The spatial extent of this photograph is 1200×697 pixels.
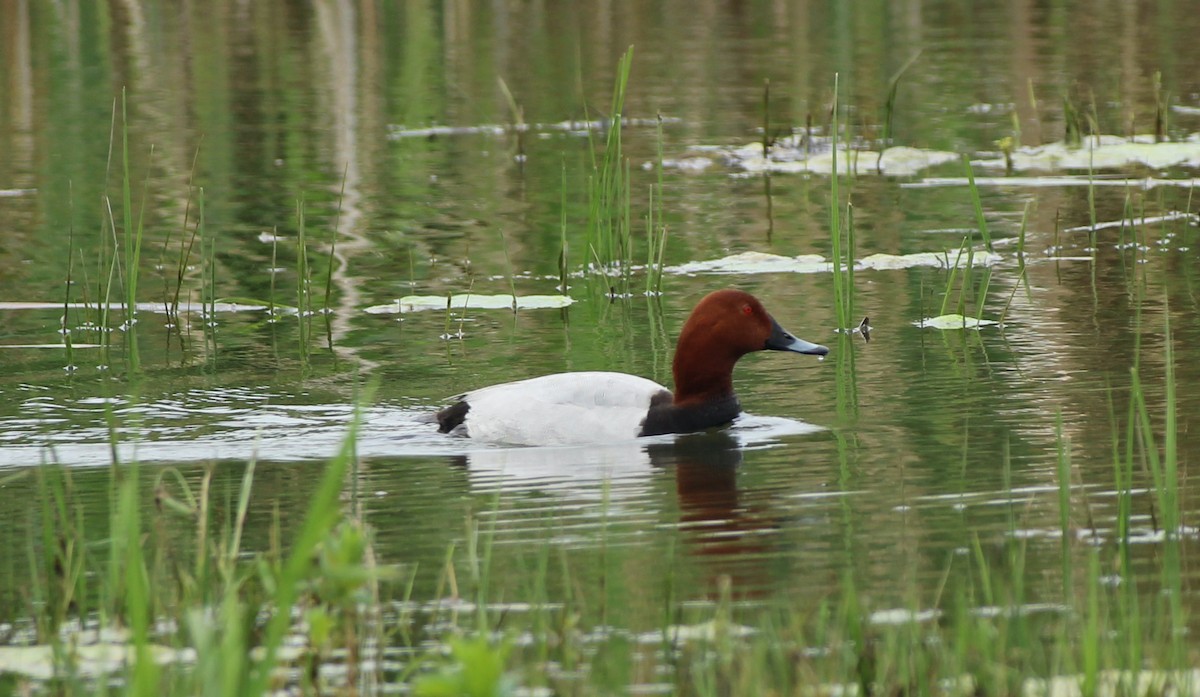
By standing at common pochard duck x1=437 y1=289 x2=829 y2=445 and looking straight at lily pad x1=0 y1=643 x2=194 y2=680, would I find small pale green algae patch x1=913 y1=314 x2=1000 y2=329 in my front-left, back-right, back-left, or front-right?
back-left

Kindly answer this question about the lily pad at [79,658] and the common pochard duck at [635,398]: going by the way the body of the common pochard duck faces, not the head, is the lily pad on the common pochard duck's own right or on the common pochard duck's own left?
on the common pochard duck's own right

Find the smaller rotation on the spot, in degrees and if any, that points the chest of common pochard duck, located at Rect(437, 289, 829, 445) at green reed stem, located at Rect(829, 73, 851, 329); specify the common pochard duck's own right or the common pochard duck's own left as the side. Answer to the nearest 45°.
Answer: approximately 45° to the common pochard duck's own left

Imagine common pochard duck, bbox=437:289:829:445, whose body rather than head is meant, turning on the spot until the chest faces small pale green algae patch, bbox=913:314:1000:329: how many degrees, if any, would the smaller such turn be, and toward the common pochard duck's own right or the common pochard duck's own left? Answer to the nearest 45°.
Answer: approximately 45° to the common pochard duck's own left

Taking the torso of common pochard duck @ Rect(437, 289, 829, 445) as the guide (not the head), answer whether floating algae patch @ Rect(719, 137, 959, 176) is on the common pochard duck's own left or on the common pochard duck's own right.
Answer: on the common pochard duck's own left

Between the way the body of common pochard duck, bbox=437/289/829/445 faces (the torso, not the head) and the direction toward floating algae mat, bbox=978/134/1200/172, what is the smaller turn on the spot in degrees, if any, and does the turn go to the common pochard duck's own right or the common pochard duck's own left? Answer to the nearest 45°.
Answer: approximately 45° to the common pochard duck's own left

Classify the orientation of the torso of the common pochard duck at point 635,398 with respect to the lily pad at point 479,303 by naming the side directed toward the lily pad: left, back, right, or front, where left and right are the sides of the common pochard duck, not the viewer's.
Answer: left

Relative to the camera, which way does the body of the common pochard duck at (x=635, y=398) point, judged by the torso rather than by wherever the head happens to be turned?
to the viewer's right

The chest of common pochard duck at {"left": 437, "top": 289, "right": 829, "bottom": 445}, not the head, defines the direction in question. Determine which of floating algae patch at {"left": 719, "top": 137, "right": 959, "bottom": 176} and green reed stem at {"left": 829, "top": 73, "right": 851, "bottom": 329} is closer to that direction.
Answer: the green reed stem

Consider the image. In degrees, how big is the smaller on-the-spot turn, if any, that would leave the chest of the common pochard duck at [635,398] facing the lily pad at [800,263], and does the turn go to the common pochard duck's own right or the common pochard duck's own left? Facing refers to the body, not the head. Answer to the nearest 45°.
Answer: approximately 90° to the common pochard duck's own left
